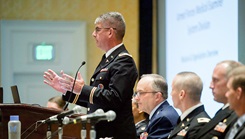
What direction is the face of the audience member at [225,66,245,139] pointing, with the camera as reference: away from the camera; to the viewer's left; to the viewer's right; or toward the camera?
to the viewer's left

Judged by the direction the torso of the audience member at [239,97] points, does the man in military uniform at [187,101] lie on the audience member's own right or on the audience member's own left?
on the audience member's own right

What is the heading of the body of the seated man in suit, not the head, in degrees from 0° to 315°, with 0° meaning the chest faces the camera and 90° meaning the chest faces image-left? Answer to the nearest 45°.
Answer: approximately 90°

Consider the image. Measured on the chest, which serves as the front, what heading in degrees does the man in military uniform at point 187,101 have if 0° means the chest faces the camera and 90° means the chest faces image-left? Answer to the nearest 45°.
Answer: approximately 90°

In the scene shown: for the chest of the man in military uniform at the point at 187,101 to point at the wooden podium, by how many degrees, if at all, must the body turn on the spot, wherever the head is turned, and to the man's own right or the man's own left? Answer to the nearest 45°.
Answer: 0° — they already face it

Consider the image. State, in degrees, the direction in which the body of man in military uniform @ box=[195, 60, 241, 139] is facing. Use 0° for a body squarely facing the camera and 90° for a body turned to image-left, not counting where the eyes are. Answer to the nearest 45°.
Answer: approximately 90°

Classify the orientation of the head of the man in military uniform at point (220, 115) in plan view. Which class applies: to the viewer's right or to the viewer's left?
to the viewer's left
